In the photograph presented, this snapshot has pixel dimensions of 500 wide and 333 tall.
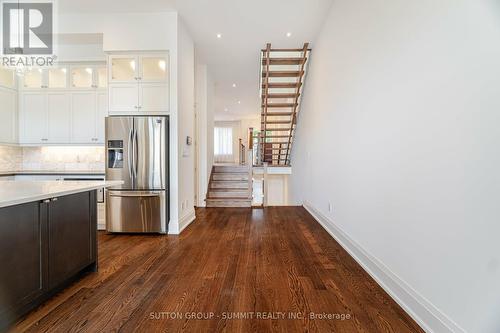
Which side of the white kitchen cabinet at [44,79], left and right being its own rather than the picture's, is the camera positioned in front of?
front

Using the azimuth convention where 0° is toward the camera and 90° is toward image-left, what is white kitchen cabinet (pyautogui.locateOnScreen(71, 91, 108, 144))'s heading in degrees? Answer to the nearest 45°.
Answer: approximately 0°

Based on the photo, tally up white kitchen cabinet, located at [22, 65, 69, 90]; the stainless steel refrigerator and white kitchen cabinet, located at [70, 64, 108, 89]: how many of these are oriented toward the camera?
3

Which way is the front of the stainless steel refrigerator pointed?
toward the camera

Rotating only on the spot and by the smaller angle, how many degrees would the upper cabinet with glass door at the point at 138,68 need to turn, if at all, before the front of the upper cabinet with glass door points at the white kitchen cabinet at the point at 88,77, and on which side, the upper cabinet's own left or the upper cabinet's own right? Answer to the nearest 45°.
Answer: approximately 135° to the upper cabinet's own right

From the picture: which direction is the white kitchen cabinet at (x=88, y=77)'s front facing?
toward the camera

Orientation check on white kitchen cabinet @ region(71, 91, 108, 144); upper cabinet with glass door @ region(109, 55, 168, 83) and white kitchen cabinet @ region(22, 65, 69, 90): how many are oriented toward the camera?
3

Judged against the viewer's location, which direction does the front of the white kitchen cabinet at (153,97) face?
facing the viewer

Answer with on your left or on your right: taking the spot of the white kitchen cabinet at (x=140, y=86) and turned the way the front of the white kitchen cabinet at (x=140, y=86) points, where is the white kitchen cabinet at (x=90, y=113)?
on your right

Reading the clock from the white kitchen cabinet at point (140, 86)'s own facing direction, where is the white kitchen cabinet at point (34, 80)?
the white kitchen cabinet at point (34, 80) is roughly at 4 o'clock from the white kitchen cabinet at point (140, 86).

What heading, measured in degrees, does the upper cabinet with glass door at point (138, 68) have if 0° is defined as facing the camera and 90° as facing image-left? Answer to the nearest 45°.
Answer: approximately 0°

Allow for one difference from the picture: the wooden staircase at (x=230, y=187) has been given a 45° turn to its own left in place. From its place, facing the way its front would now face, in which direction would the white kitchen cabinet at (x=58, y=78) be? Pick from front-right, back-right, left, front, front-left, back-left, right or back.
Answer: right
